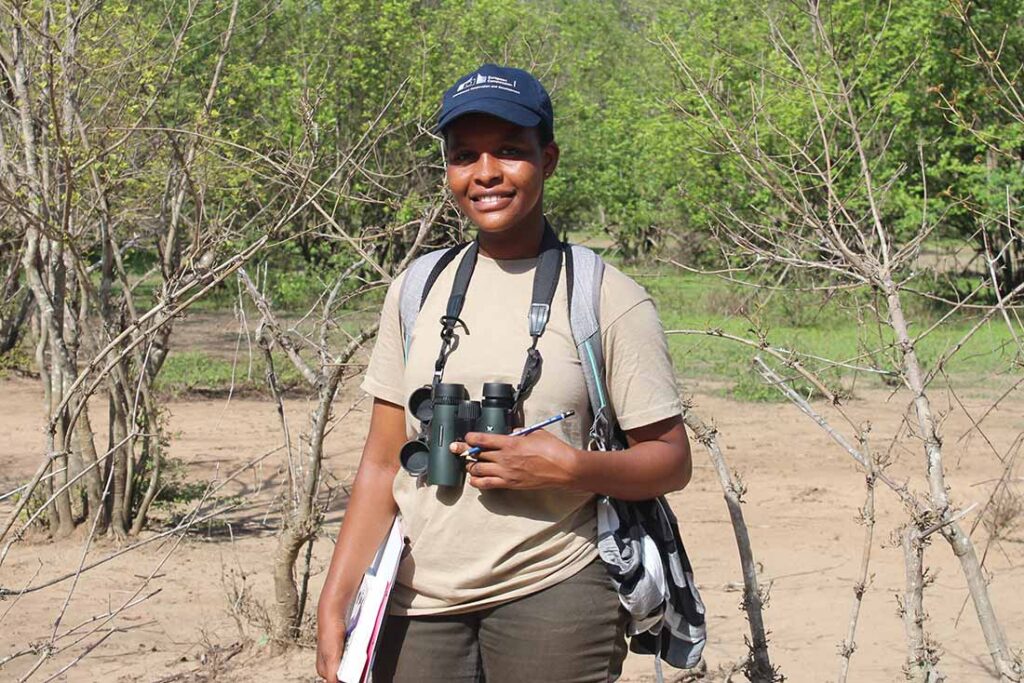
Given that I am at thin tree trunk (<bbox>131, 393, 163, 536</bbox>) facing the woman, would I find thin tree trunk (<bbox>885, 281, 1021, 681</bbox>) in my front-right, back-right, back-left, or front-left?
front-left

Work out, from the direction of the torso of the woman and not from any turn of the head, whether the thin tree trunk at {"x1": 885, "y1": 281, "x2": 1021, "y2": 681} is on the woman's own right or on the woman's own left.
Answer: on the woman's own left

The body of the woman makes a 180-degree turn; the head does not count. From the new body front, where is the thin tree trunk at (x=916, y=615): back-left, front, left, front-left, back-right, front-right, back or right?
front-right

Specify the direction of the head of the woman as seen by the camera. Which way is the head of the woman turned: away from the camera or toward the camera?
toward the camera

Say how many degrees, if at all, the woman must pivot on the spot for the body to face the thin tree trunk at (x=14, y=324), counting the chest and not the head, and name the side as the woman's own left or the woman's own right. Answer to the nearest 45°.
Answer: approximately 135° to the woman's own right

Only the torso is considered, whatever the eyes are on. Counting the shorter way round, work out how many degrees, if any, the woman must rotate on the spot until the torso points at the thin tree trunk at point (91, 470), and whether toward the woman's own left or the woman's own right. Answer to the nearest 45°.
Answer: approximately 135° to the woman's own right

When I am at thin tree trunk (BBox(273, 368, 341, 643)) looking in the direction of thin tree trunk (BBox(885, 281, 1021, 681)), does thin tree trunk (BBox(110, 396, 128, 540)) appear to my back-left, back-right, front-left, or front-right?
back-left

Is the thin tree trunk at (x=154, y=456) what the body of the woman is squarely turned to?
no

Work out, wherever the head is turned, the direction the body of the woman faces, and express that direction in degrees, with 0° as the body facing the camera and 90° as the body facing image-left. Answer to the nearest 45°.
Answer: approximately 0°

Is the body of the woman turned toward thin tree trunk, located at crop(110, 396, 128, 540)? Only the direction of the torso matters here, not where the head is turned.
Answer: no

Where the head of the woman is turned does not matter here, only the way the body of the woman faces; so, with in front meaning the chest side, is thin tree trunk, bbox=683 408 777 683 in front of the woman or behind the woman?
behind

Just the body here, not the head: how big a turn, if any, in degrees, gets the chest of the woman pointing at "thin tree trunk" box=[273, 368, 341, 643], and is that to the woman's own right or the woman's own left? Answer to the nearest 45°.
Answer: approximately 180°
